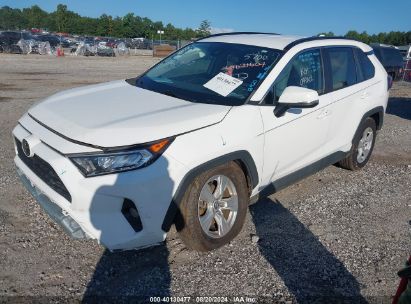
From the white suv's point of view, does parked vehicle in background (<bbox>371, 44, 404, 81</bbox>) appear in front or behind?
behind

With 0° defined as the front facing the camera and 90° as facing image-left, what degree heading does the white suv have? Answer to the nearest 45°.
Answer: approximately 45°
